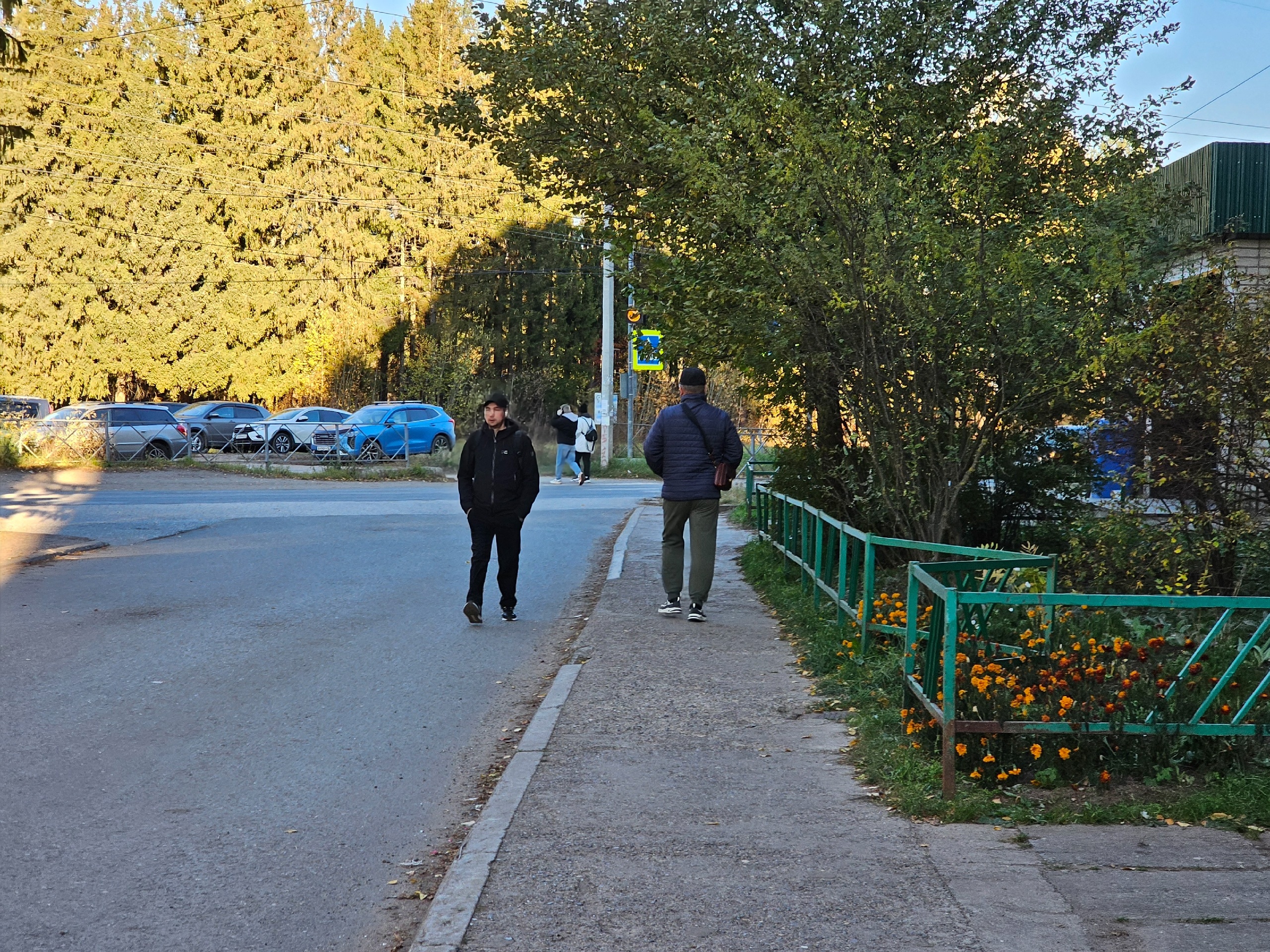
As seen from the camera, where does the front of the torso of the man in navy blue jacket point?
away from the camera

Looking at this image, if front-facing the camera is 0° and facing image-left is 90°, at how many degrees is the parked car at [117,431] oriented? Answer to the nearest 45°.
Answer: approximately 45°

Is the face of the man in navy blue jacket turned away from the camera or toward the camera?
away from the camera

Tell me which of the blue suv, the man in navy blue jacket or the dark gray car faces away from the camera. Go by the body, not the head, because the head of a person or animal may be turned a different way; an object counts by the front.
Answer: the man in navy blue jacket

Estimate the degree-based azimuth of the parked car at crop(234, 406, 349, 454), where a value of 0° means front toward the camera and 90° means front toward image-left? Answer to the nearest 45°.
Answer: approximately 45°

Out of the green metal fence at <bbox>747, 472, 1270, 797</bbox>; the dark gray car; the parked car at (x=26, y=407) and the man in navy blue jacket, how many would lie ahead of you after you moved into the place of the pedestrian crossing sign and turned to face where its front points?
2

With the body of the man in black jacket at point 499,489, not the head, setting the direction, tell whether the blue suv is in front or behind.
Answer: behind

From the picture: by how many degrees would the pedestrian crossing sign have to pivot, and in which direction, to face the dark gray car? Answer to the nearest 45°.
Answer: approximately 135° to its right

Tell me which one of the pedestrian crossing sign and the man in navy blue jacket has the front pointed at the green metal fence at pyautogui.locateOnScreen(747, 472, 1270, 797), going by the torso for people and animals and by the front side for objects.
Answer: the pedestrian crossing sign

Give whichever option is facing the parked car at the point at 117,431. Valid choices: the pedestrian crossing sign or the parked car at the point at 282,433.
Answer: the parked car at the point at 282,433
